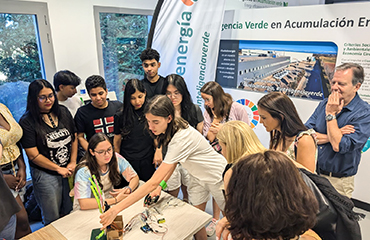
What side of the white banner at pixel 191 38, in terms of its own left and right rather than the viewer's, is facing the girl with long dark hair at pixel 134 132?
front

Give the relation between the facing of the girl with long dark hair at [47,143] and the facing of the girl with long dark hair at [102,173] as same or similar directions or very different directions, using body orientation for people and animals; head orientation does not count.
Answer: same or similar directions

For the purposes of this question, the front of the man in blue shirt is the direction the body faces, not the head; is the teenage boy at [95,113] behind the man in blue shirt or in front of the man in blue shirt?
in front

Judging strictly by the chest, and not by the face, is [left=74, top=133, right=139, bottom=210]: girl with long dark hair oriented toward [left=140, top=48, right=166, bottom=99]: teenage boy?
no

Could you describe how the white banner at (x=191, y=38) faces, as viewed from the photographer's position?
facing the viewer

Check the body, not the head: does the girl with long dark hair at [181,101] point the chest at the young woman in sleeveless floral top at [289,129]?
no

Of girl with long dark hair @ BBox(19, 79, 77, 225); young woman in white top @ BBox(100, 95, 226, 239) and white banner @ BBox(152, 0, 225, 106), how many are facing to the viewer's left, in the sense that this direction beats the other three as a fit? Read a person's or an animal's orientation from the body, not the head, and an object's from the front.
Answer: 1

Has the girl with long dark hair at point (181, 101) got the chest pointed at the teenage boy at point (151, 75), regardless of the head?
no

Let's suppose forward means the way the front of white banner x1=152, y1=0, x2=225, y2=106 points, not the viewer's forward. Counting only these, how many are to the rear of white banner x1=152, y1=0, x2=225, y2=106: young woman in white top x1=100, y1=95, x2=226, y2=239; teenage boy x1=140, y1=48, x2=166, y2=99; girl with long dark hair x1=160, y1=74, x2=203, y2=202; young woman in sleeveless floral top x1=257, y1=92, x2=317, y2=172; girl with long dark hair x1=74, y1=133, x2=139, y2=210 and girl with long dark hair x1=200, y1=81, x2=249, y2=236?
0

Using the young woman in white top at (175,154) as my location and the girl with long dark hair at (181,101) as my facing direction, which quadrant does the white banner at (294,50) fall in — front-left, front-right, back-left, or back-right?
front-right

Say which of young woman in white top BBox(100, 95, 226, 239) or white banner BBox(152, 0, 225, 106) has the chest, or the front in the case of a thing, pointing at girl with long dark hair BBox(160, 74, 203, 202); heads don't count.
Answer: the white banner

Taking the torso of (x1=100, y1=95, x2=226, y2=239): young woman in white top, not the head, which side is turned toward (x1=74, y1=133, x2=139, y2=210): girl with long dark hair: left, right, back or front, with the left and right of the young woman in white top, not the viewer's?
front

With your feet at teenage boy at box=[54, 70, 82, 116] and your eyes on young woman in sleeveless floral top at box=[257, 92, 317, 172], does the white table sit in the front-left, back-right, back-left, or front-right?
front-right

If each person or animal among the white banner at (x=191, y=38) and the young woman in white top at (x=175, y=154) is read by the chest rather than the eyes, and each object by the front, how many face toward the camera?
1

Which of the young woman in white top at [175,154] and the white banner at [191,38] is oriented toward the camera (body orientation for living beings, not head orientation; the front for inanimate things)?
the white banner

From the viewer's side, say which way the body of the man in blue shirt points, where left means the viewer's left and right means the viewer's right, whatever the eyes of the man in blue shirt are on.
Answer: facing the viewer and to the left of the viewer

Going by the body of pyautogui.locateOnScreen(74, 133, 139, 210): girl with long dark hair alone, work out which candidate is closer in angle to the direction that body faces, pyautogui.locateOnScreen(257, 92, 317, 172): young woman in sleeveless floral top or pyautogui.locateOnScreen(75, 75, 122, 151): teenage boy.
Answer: the young woman in sleeveless floral top

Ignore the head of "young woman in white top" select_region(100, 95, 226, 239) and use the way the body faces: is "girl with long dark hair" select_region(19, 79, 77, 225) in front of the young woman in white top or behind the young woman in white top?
in front

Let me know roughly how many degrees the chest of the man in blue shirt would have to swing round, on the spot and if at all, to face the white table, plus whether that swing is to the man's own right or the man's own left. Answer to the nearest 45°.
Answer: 0° — they already face it

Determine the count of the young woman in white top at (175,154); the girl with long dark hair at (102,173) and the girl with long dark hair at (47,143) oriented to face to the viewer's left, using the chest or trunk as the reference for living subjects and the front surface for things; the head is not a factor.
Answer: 1

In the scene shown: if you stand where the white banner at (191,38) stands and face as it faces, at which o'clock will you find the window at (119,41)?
The window is roughly at 4 o'clock from the white banner.

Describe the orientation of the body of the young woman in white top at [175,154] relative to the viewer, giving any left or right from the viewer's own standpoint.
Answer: facing to the left of the viewer
